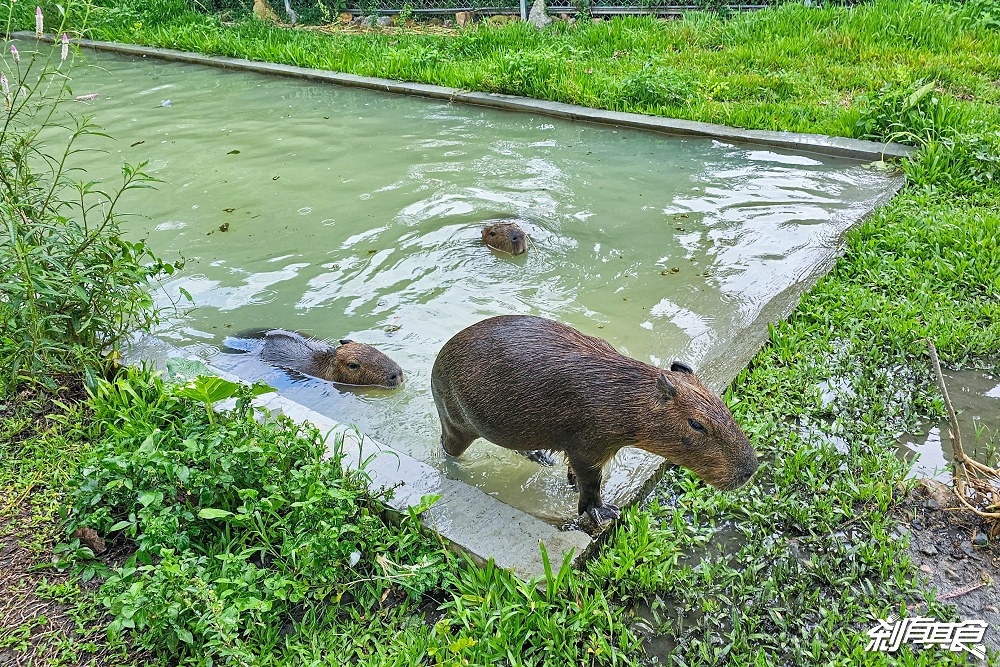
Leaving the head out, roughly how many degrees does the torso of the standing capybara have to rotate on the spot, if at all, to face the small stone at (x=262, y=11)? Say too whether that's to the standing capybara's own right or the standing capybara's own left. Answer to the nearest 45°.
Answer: approximately 180°

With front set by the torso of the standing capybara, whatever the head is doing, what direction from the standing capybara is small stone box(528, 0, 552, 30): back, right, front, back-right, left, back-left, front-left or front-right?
back-left

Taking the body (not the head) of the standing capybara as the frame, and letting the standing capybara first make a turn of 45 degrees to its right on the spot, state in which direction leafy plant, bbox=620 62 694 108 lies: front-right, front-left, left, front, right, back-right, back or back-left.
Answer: back

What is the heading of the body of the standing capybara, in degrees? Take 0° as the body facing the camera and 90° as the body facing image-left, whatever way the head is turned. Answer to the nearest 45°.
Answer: approximately 315°

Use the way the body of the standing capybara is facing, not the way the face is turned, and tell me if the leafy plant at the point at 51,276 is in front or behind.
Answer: behind

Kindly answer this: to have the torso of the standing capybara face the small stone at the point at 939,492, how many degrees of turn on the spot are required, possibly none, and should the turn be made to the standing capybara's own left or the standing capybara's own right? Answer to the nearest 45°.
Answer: approximately 45° to the standing capybara's own left

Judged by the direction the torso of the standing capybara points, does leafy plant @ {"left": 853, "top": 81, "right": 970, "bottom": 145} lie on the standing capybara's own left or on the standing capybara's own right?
on the standing capybara's own left

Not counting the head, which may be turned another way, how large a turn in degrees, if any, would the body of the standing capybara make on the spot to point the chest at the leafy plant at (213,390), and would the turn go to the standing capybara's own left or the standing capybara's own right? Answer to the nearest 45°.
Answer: approximately 135° to the standing capybara's own right

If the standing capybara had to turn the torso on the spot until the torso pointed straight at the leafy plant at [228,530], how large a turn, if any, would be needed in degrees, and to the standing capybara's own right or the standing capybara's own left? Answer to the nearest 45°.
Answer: approximately 135° to the standing capybara's own right

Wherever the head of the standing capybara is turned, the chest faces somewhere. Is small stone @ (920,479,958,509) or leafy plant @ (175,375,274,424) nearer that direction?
the small stone

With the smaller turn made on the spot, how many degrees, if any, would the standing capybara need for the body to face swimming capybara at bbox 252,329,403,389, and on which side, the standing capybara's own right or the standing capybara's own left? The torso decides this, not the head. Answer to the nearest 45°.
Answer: approximately 180°
